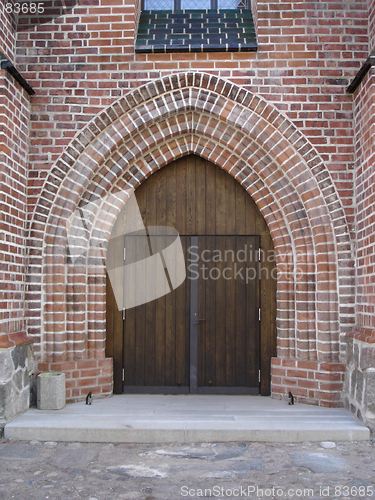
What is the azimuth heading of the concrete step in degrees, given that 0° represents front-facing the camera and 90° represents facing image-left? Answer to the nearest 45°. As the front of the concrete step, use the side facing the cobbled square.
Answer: approximately 0°

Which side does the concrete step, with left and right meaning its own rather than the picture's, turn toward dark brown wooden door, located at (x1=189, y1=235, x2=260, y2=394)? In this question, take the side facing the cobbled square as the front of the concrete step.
back

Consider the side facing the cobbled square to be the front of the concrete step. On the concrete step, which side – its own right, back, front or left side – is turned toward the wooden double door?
back

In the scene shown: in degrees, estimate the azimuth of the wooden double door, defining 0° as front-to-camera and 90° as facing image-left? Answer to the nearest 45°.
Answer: approximately 0°

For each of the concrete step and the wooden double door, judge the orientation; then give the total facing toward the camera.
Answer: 2
